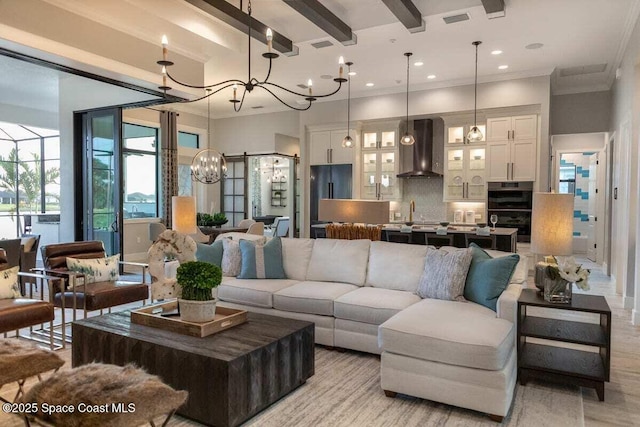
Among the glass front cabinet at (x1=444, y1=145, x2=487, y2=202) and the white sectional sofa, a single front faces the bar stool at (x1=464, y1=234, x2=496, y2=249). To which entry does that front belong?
the glass front cabinet

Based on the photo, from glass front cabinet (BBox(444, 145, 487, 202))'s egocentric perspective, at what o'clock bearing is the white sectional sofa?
The white sectional sofa is roughly at 12 o'clock from the glass front cabinet.

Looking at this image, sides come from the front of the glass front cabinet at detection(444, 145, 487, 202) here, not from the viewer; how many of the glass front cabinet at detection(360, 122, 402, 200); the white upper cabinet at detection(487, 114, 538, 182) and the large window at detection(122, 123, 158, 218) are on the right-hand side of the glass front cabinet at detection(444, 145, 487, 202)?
2

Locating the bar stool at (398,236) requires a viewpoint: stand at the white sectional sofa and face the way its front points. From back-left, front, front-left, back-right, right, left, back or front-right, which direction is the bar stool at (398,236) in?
back-right

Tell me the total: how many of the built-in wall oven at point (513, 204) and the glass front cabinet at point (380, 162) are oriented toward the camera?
2

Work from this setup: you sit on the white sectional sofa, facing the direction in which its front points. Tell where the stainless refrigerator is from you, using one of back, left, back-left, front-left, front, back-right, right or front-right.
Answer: back-right

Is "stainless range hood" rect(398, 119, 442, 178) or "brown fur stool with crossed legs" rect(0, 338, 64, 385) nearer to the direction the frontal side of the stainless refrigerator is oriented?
the brown fur stool with crossed legs

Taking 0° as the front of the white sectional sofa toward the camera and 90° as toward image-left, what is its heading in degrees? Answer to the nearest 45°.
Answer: approximately 45°
